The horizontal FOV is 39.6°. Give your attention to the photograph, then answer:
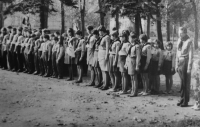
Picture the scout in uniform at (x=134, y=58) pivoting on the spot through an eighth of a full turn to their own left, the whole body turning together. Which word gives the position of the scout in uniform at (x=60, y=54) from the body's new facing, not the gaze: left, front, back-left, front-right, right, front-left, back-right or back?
back-right

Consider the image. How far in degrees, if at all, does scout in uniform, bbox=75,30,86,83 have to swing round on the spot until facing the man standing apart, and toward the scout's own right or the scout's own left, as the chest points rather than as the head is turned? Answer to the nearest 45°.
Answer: approximately 90° to the scout's own left

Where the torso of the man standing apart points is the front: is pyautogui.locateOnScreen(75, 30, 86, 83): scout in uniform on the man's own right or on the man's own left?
on the man's own right

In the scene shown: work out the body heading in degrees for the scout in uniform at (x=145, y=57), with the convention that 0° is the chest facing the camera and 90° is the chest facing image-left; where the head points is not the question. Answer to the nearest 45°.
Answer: approximately 45°

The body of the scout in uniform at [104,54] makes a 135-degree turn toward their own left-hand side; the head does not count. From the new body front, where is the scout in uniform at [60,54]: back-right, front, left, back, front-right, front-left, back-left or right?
back-left

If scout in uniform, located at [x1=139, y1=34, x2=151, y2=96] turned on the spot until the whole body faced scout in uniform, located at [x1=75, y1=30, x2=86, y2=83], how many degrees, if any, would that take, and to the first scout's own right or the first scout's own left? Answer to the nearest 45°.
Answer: approximately 90° to the first scout's own right

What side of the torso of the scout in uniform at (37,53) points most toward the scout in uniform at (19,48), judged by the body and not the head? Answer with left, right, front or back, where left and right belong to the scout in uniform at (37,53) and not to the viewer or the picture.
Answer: right

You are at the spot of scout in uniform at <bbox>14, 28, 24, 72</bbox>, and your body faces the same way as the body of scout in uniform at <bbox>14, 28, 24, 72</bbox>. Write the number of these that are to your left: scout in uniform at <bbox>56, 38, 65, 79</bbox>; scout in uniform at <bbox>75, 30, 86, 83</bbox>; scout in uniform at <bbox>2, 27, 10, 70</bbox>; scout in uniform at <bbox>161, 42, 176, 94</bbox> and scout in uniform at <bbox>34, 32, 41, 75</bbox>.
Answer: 4

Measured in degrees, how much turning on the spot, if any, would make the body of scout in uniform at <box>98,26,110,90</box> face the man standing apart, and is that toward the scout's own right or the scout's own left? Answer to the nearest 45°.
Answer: approximately 90° to the scout's own left

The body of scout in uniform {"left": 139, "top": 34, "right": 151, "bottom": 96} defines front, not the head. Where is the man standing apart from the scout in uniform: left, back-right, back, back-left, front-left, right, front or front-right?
left
